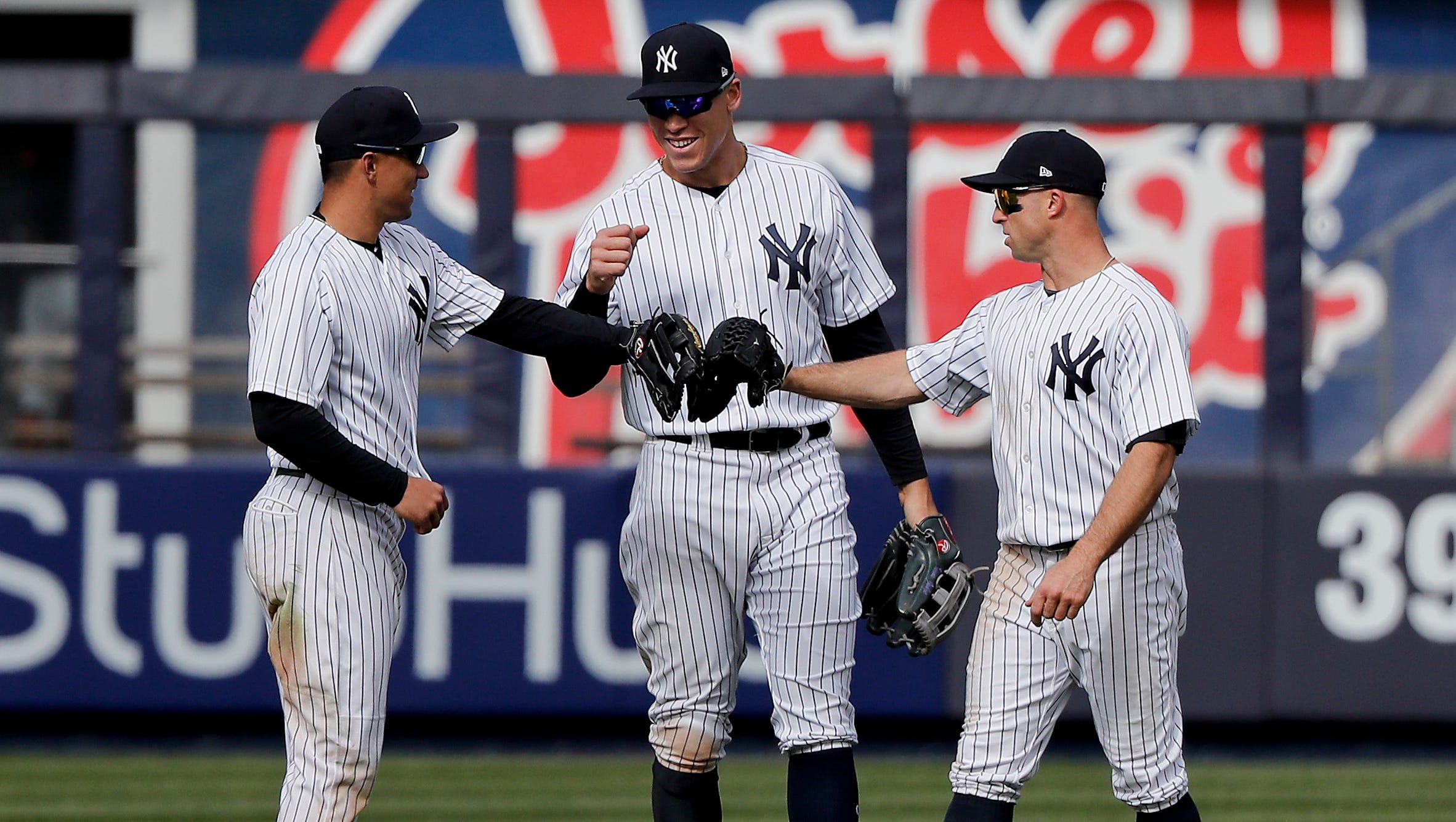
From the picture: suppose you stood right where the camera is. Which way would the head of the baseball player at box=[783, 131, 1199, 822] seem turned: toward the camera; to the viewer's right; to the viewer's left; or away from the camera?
to the viewer's left

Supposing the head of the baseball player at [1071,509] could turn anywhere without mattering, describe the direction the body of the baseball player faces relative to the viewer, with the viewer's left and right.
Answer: facing the viewer and to the left of the viewer

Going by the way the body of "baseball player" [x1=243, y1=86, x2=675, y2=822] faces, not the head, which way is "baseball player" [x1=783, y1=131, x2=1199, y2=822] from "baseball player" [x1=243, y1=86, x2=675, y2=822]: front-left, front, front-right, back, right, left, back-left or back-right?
front

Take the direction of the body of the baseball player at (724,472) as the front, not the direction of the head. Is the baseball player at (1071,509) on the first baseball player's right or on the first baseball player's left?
on the first baseball player's left

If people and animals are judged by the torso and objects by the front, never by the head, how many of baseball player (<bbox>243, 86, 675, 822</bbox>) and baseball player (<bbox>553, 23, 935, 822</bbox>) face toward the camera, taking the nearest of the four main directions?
1

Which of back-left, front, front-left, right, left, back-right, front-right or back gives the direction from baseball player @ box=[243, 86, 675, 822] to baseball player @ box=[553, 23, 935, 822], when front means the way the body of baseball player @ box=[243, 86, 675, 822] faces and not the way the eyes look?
front

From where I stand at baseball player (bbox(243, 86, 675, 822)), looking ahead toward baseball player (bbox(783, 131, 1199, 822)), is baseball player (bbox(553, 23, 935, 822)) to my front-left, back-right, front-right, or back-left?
front-left

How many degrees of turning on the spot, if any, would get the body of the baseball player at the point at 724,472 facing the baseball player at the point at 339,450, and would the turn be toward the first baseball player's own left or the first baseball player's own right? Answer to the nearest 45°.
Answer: approximately 90° to the first baseball player's own right

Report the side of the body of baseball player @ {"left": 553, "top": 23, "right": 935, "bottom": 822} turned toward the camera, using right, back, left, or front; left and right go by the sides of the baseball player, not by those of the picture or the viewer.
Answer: front

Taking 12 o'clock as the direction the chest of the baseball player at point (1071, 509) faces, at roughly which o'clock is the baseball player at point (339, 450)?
the baseball player at point (339, 450) is roughly at 1 o'clock from the baseball player at point (1071, 509).

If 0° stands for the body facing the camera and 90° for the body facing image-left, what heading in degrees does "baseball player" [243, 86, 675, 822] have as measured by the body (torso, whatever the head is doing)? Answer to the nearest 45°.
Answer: approximately 270°

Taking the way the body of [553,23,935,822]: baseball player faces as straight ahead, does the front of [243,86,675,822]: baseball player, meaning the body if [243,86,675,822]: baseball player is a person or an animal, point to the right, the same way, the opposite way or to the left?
to the left

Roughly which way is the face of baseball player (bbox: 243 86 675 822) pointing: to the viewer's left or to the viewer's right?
to the viewer's right

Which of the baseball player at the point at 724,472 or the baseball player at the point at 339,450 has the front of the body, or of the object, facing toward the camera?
the baseball player at the point at 724,472

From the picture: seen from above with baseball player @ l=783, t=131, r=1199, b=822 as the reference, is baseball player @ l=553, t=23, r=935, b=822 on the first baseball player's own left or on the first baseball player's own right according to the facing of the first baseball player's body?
on the first baseball player's own right

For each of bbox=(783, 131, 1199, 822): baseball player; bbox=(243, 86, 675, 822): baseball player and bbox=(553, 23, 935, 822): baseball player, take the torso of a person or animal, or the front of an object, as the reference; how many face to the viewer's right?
1
